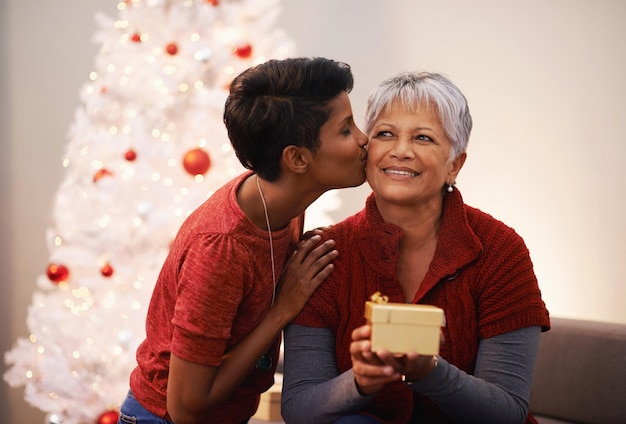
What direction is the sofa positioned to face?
toward the camera

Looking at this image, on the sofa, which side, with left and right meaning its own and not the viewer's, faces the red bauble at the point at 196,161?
right

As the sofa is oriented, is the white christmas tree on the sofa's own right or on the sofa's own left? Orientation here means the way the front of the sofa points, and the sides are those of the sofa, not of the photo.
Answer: on the sofa's own right

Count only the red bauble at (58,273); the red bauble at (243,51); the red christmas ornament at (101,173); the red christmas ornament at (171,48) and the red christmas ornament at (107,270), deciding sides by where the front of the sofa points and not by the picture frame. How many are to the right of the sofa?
5

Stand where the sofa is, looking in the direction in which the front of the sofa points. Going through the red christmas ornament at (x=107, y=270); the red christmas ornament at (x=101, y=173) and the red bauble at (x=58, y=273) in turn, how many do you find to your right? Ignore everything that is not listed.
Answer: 3

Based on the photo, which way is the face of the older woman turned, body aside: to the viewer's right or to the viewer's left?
to the viewer's left

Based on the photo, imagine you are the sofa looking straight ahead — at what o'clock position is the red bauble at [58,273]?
The red bauble is roughly at 3 o'clock from the sofa.

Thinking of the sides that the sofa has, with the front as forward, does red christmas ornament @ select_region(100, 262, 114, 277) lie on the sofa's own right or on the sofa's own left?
on the sofa's own right

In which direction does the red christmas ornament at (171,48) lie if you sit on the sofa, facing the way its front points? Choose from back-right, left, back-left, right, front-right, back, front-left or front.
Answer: right

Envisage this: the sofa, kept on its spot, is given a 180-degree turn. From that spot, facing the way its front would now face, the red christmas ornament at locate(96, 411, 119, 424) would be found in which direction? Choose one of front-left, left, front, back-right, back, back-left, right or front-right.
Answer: left
